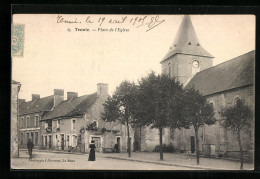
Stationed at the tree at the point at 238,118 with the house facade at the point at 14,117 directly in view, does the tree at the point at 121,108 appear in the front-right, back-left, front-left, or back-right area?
front-right
